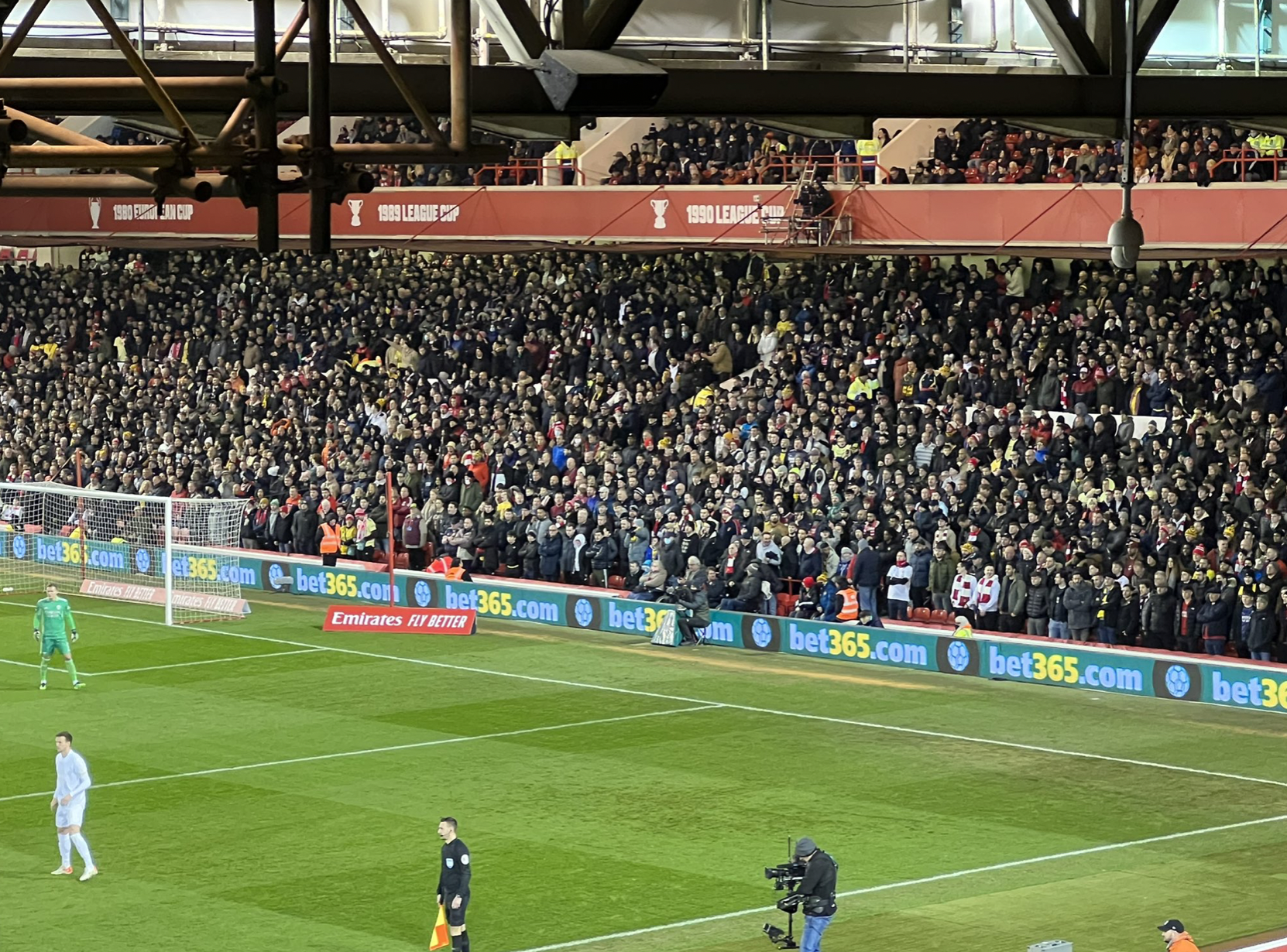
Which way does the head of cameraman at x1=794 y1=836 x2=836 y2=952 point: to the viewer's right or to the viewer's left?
to the viewer's left

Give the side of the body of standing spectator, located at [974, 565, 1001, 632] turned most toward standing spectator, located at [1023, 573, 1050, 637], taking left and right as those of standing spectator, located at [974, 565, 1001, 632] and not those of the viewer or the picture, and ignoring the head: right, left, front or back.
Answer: left

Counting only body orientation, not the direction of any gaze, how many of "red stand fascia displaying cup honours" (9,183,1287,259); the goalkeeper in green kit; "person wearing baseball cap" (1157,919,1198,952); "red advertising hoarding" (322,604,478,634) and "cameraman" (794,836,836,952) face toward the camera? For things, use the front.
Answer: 3

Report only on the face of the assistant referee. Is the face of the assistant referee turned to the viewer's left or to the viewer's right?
to the viewer's left

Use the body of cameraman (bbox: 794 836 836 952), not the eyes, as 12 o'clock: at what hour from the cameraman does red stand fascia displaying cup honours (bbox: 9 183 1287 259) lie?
The red stand fascia displaying cup honours is roughly at 3 o'clock from the cameraman.

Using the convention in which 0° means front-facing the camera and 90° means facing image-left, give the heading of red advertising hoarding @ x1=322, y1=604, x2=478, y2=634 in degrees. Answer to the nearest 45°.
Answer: approximately 0°

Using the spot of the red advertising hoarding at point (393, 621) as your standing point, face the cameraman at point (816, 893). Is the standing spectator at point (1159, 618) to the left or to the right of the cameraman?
left

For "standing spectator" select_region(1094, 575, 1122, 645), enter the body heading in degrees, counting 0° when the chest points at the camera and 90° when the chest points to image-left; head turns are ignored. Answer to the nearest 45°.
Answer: approximately 45°
